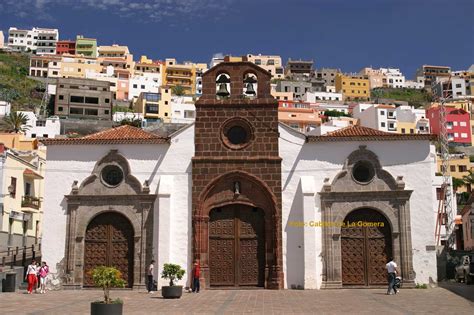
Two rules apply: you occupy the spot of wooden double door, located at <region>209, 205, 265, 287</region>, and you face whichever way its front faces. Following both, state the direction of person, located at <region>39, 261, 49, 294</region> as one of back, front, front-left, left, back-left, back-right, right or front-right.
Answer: right

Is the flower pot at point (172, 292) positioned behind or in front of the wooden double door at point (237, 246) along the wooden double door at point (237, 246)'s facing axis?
in front

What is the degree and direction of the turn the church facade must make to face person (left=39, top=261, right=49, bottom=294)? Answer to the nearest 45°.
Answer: approximately 90° to its right

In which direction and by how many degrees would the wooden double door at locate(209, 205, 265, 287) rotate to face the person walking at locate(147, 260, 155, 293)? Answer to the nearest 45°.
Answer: approximately 90° to its right

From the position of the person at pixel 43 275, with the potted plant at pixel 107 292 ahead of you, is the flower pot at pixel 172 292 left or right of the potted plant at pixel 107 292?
left

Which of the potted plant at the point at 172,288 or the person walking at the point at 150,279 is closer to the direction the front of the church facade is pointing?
the potted plant

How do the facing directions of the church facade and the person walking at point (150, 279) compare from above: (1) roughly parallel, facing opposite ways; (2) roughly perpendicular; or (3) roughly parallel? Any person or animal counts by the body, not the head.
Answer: roughly perpendicular

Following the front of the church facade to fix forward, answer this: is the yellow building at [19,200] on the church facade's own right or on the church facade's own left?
on the church facade's own right

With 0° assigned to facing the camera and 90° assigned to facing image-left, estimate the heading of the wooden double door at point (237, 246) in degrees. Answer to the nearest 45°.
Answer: approximately 0°
